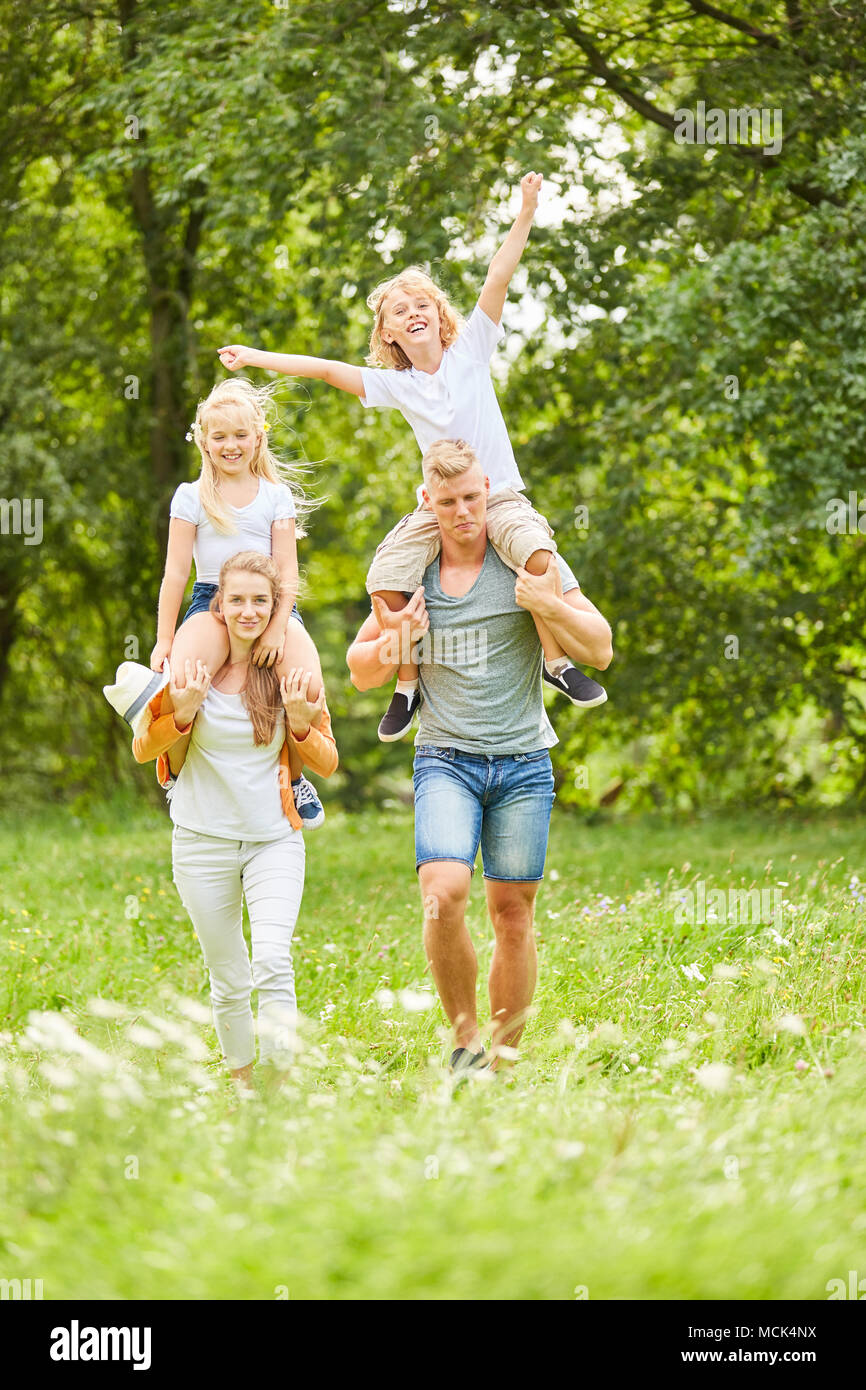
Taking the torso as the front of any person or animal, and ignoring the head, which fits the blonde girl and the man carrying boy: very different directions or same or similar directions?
same or similar directions

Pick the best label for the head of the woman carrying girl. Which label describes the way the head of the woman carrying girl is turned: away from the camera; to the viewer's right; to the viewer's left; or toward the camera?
toward the camera

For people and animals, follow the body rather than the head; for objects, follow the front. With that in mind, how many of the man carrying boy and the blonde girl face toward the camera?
2

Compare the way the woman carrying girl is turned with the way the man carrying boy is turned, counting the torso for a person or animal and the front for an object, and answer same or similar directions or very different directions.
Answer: same or similar directions

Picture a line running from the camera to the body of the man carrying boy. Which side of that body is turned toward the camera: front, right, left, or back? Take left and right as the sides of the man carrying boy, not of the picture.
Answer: front

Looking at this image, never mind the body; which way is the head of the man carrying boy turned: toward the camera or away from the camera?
toward the camera

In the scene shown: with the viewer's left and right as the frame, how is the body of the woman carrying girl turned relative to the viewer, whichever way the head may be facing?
facing the viewer

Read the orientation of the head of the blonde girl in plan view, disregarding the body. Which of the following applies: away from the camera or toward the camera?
toward the camera
